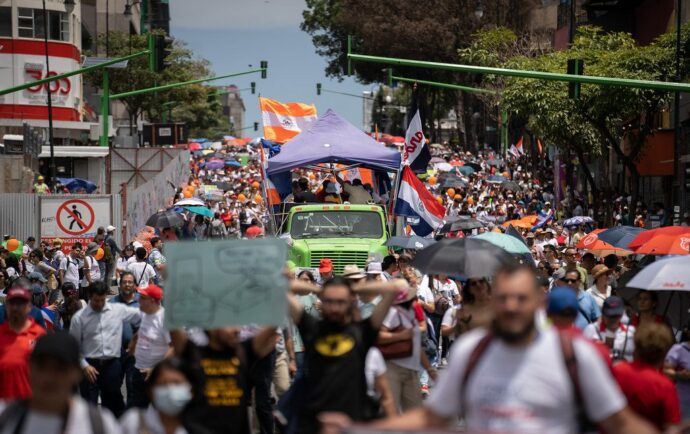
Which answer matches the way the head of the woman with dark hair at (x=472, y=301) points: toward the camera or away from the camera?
toward the camera

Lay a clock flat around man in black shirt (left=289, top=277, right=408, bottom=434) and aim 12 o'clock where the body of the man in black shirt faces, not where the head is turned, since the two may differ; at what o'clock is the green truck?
The green truck is roughly at 6 o'clock from the man in black shirt.

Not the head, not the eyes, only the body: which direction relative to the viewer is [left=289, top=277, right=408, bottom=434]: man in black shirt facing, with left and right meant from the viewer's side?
facing the viewer

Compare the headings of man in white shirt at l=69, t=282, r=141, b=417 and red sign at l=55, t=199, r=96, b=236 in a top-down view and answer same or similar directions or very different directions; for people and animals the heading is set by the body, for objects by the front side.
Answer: same or similar directions

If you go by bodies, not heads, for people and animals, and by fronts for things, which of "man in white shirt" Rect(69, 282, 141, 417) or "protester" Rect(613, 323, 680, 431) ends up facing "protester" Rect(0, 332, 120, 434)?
the man in white shirt

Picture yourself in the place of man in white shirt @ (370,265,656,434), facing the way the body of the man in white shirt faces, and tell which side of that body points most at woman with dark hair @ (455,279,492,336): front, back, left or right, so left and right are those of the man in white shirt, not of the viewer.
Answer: back

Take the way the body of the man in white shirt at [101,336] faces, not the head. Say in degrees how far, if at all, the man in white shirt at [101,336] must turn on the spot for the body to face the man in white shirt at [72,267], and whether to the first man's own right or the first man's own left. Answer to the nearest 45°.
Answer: approximately 180°

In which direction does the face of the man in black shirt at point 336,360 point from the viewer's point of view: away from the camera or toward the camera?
toward the camera

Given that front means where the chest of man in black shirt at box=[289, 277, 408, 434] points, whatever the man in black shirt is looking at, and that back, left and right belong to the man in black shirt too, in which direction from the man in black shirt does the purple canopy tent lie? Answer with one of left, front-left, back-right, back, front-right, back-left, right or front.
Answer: back

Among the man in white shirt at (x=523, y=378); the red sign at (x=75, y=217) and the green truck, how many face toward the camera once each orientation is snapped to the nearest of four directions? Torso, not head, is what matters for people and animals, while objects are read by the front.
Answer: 3

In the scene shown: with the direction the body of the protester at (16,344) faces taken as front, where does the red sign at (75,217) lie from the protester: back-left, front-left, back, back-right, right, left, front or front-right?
back

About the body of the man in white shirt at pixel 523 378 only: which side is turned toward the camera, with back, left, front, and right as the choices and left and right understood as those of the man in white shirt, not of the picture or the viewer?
front

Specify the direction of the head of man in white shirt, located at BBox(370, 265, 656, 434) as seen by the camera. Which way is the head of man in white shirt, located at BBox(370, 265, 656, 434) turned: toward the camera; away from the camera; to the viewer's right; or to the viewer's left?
toward the camera

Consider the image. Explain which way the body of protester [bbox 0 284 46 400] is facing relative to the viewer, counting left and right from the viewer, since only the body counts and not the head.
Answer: facing the viewer
